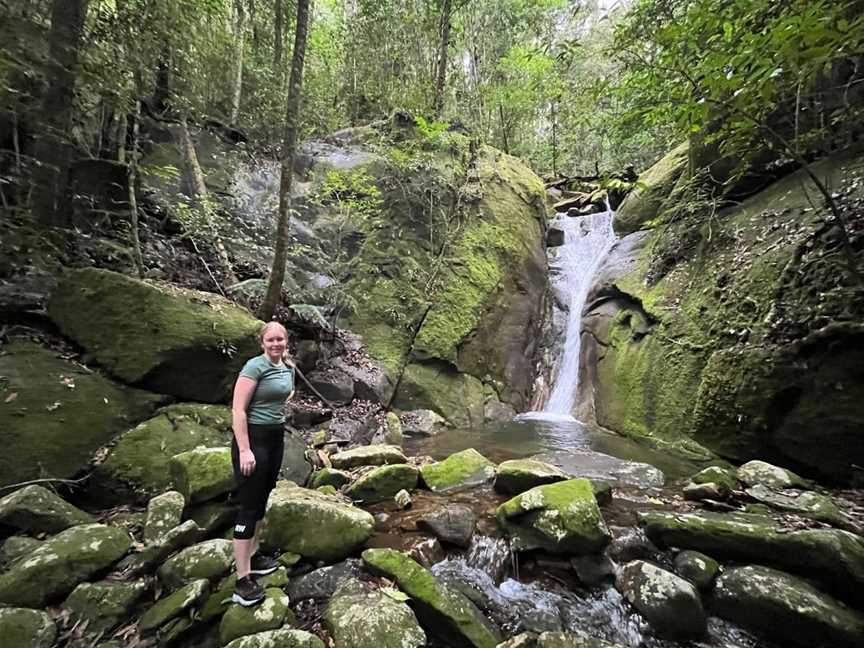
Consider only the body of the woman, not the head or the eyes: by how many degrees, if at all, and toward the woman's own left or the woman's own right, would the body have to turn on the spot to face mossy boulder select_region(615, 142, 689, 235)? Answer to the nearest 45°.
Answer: approximately 90° to the woman's own left

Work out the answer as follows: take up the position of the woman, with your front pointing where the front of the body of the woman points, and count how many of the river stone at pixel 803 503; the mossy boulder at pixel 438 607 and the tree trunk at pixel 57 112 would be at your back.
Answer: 1

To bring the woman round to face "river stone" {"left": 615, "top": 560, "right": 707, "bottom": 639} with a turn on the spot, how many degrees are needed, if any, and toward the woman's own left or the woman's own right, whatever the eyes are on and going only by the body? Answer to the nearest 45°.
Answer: approximately 45° to the woman's own left

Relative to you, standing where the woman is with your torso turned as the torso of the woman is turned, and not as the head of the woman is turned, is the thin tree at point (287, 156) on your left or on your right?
on your left

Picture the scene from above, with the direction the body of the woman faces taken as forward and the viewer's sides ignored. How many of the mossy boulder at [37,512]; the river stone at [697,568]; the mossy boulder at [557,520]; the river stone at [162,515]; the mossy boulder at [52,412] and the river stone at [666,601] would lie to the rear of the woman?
3

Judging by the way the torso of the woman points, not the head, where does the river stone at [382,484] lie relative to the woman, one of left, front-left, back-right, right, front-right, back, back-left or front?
left

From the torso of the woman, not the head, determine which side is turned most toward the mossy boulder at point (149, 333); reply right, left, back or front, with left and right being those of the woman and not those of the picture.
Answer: back

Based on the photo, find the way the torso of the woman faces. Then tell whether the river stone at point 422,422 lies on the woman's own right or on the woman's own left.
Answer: on the woman's own left

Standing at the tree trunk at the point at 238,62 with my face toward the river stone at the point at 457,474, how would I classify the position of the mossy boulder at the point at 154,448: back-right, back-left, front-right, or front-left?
front-right

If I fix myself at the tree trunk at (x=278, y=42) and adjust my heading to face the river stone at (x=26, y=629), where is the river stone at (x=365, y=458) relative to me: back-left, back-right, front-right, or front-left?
front-left

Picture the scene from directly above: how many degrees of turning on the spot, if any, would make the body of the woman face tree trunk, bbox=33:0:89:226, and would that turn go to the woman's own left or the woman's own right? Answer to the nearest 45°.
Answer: approximately 180°

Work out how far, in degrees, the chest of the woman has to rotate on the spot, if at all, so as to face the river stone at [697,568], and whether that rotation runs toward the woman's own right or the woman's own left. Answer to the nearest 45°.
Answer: approximately 45° to the woman's own left

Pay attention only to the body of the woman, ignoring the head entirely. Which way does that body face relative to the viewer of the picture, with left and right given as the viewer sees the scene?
facing the viewer and to the right of the viewer

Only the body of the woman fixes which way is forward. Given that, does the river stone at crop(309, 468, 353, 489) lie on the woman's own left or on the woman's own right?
on the woman's own left

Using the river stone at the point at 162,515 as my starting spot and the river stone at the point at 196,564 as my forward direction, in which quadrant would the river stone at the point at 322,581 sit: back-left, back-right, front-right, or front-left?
front-left
